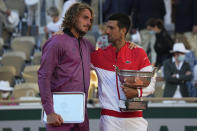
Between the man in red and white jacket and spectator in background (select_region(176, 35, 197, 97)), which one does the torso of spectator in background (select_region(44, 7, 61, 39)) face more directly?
the man in red and white jacket

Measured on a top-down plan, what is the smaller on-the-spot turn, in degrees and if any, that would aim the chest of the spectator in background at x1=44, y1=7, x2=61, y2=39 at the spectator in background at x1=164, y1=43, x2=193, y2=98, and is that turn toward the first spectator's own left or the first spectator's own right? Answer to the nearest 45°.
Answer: approximately 90° to the first spectator's own left

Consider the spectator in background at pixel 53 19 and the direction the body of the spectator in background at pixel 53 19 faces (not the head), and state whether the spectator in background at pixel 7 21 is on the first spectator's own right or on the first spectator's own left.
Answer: on the first spectator's own right

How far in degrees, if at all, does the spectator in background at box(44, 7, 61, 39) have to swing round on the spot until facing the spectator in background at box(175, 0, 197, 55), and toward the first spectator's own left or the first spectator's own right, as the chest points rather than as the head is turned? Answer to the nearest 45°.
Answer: approximately 135° to the first spectator's own left

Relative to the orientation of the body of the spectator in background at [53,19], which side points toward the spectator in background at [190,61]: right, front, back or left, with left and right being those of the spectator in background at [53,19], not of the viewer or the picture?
left

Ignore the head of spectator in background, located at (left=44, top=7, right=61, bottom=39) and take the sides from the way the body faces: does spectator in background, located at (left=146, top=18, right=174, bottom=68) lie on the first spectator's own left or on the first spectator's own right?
on the first spectator's own left

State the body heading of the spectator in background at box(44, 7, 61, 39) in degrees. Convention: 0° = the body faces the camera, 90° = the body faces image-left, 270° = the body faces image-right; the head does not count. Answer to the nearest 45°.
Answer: approximately 45°
